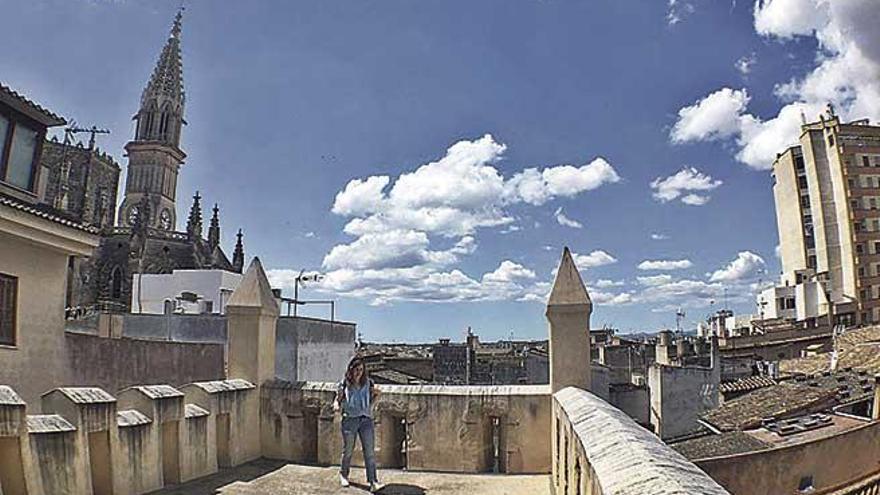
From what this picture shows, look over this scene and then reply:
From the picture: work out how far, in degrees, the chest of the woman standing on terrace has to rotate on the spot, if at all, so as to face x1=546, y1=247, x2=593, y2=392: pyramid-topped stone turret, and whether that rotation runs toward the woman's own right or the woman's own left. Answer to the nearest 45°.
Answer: approximately 90° to the woman's own left

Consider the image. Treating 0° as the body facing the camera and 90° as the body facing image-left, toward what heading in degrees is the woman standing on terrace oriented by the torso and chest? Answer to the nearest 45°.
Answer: approximately 0°

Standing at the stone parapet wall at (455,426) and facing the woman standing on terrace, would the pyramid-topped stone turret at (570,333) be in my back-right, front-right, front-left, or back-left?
back-left
